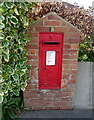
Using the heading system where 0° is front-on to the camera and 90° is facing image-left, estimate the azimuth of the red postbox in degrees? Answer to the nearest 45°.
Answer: approximately 0°

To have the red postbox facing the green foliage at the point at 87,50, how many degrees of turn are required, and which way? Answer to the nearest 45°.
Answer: approximately 135° to its left

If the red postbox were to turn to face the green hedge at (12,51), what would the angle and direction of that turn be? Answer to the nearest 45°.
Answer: approximately 45° to its right
